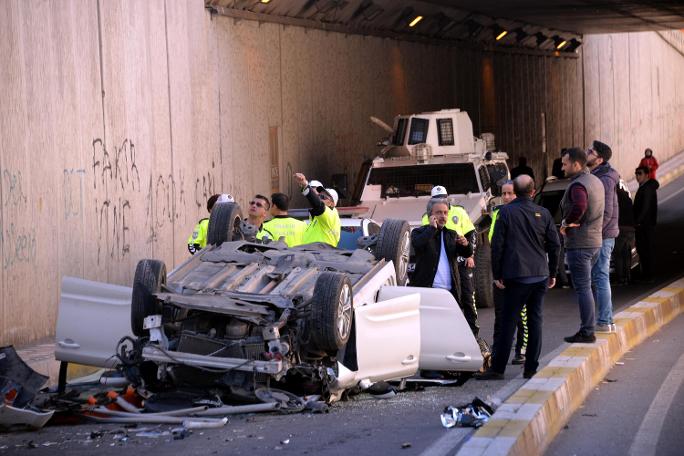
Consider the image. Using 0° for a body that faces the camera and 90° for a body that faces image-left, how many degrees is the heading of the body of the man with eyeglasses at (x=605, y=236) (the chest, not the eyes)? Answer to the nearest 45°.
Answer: approximately 90°

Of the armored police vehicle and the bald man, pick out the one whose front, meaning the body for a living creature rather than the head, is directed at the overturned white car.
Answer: the armored police vehicle

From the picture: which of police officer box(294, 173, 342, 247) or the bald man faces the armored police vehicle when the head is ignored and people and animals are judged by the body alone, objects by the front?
the bald man

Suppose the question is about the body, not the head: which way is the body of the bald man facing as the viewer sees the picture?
away from the camera

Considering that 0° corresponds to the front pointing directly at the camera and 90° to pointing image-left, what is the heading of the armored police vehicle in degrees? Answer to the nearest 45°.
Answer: approximately 0°

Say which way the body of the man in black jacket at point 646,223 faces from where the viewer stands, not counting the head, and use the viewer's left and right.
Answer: facing to the left of the viewer

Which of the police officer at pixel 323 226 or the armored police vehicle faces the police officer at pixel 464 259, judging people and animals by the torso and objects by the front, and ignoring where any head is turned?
the armored police vehicle

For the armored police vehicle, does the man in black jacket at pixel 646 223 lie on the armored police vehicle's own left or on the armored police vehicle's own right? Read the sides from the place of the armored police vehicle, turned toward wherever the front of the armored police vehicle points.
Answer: on the armored police vehicle's own left
